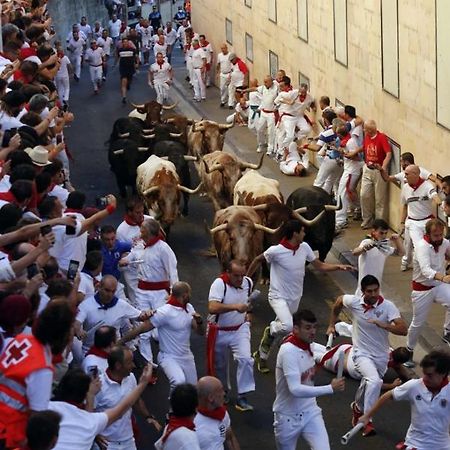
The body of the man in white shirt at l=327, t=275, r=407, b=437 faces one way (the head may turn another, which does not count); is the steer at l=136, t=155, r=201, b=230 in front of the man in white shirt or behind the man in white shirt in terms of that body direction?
behind

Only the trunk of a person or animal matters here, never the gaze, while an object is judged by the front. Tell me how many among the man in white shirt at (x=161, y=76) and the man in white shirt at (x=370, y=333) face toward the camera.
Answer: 2

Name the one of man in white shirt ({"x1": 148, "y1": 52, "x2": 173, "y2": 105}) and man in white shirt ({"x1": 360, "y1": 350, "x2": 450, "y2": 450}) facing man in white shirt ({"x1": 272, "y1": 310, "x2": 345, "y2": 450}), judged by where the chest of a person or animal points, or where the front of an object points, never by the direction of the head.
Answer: man in white shirt ({"x1": 148, "y1": 52, "x2": 173, "y2": 105})

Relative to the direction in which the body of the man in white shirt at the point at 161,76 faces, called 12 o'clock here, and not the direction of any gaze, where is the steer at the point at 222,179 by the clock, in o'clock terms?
The steer is roughly at 12 o'clock from the man in white shirt.

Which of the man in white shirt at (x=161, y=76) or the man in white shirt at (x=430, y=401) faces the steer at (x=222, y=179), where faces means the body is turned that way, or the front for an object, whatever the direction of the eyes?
the man in white shirt at (x=161, y=76)

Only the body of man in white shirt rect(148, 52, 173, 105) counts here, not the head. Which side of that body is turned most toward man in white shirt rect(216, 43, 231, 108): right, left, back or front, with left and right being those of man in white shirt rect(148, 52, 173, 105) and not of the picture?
left
